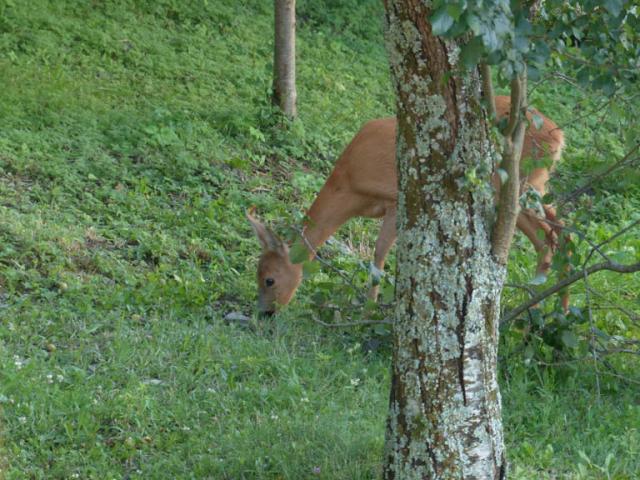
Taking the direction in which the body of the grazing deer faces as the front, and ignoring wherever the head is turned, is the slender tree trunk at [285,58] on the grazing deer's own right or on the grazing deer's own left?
on the grazing deer's own right

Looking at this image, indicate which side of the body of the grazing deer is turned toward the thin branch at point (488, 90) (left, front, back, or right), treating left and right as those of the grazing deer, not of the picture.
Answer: left

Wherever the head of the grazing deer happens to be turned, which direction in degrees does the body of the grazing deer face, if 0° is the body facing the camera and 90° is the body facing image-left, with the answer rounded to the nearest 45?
approximately 90°

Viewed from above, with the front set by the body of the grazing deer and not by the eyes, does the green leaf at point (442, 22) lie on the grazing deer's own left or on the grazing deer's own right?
on the grazing deer's own left

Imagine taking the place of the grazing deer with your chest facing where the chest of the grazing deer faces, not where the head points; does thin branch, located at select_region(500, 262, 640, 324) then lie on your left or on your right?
on your left

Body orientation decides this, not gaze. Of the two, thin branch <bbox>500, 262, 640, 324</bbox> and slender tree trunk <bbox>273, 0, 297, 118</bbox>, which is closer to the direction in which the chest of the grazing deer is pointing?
the slender tree trunk

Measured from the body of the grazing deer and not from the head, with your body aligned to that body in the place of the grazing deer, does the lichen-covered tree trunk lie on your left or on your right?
on your left

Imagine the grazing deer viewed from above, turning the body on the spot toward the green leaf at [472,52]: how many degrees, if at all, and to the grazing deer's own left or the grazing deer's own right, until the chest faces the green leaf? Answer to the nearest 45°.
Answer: approximately 90° to the grazing deer's own left

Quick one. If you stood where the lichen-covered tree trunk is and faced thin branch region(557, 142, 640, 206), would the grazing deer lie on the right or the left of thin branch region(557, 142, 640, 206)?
left

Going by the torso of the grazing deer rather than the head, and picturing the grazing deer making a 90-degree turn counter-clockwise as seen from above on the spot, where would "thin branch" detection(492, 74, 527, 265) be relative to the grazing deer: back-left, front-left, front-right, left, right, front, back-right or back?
front

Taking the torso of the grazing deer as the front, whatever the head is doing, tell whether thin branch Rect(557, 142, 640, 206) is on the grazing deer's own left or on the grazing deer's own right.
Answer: on the grazing deer's own left
